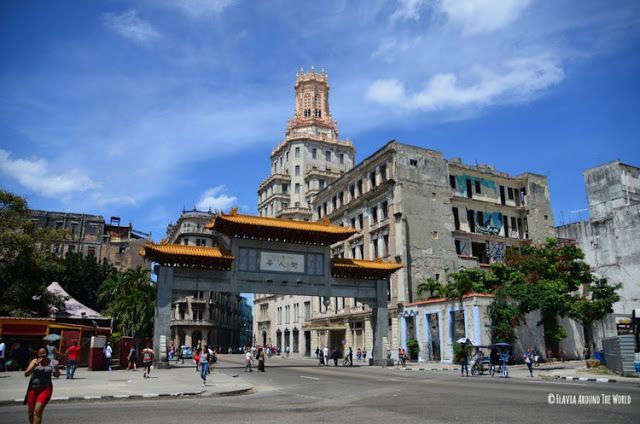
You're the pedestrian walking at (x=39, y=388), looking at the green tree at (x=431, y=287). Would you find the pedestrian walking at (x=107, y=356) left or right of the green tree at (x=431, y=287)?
left

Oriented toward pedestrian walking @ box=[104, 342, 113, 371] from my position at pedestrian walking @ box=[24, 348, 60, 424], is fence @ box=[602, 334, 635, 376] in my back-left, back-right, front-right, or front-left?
front-right

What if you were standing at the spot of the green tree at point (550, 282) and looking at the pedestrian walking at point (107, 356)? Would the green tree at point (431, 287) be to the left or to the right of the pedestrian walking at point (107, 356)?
right

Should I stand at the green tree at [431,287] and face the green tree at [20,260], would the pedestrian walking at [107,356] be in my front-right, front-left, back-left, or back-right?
front-left

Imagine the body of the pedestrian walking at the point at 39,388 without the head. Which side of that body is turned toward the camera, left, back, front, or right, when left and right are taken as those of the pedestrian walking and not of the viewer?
front

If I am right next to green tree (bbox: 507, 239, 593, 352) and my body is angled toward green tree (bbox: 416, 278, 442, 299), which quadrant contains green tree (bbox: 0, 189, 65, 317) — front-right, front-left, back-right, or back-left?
front-left

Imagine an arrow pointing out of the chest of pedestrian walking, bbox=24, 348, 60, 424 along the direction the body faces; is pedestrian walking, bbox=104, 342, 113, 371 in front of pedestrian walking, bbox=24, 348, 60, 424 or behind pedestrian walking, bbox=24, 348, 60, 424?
behind

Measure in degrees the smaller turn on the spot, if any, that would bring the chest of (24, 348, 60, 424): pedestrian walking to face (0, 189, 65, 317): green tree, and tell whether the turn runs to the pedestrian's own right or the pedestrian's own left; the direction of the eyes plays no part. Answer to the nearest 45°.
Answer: approximately 180°

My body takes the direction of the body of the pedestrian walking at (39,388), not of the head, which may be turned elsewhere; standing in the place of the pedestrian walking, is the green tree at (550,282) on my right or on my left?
on my left

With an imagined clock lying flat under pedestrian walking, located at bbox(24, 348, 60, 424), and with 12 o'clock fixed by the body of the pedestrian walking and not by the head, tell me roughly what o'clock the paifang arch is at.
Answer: The paifang arch is roughly at 7 o'clock from the pedestrian walking.

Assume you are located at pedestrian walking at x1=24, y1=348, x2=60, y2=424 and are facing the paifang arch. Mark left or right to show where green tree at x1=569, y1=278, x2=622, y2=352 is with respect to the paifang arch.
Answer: right

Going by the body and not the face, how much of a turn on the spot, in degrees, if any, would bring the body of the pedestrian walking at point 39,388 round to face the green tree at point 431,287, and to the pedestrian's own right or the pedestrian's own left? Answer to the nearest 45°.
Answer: approximately 135° to the pedestrian's own left

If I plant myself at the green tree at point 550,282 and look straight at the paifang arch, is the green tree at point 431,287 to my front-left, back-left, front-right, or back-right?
front-right

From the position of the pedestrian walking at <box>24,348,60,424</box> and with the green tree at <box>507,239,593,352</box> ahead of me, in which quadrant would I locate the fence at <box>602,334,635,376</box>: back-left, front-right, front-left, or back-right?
front-right
